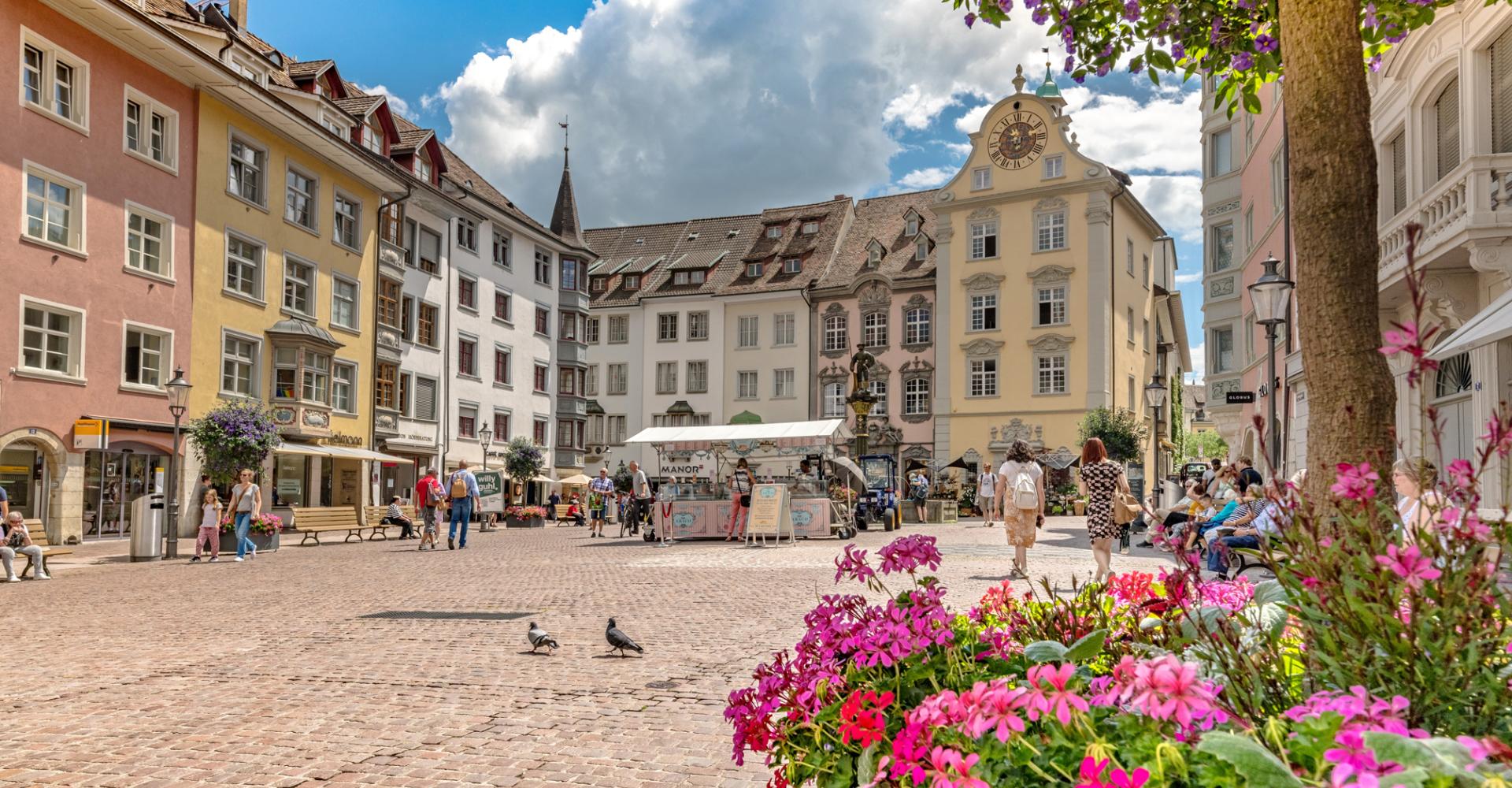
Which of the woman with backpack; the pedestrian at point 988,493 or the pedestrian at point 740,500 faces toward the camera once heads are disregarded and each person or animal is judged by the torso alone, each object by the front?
the pedestrian at point 988,493

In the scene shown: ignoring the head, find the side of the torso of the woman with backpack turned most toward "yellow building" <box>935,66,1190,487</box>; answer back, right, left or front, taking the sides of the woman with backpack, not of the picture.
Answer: front

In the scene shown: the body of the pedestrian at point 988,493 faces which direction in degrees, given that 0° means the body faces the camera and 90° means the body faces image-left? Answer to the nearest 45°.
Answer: approximately 0°

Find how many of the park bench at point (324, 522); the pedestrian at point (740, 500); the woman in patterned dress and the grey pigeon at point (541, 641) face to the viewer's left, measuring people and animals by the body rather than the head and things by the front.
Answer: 1

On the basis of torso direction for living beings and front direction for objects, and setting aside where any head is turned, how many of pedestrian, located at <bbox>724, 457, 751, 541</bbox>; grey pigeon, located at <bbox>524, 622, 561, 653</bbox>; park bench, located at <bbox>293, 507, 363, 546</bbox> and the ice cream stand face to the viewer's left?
1

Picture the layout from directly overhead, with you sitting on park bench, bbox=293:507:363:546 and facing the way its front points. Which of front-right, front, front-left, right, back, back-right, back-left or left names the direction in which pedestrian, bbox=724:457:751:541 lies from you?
front

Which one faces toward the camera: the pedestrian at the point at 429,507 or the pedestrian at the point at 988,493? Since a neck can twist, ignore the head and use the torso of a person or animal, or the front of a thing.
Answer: the pedestrian at the point at 988,493

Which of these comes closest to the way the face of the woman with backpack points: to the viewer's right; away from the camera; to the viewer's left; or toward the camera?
away from the camera

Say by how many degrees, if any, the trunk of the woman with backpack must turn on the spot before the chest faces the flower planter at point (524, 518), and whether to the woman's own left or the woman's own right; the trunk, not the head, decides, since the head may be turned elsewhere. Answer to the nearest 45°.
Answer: approximately 45° to the woman's own left

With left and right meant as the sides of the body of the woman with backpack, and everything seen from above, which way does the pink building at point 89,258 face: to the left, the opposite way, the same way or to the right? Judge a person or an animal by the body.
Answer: to the right

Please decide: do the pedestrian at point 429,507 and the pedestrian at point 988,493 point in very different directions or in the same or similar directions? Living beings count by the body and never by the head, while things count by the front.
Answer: very different directions

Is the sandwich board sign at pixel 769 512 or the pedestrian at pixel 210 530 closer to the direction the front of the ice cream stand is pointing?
the sandwich board sign

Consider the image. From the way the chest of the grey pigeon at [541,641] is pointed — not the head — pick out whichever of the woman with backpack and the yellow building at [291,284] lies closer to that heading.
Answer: the yellow building

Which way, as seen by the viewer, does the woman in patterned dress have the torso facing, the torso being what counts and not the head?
away from the camera

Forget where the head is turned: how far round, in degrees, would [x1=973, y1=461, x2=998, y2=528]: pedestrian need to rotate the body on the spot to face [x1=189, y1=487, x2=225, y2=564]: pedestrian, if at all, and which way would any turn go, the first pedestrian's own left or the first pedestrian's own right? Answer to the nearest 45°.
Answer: approximately 45° to the first pedestrian's own right

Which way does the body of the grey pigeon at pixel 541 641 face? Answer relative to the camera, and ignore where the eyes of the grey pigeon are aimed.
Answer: to the viewer's left

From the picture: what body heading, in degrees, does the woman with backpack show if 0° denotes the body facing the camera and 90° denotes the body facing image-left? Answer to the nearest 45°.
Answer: approximately 180°
